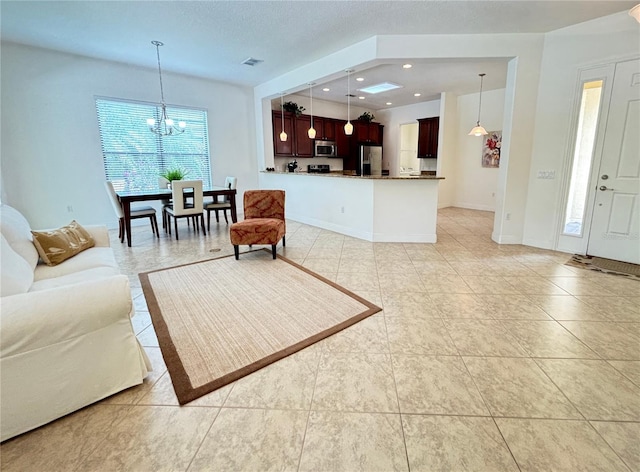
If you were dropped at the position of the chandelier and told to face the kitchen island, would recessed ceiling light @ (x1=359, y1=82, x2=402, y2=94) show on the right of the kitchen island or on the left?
left

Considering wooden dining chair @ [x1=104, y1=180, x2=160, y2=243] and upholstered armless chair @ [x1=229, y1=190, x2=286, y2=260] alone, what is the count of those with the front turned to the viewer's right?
1

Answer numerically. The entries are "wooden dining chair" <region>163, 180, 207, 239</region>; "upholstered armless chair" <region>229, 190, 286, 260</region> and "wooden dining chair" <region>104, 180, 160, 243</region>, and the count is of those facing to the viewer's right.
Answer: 1

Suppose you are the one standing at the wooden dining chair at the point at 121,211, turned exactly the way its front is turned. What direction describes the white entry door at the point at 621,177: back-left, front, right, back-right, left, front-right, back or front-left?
front-right

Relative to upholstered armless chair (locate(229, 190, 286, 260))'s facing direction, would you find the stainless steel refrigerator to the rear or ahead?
to the rear

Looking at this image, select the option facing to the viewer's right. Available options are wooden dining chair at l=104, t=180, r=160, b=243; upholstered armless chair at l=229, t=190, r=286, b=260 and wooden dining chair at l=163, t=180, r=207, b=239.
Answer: wooden dining chair at l=104, t=180, r=160, b=243

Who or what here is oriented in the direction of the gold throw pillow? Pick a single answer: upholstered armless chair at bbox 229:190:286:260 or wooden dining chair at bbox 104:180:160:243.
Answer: the upholstered armless chair

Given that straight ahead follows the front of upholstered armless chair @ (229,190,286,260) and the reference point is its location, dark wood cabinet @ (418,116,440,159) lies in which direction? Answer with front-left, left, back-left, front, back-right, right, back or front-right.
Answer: back

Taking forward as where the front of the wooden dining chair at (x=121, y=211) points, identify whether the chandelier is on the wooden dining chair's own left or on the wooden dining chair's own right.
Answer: on the wooden dining chair's own left

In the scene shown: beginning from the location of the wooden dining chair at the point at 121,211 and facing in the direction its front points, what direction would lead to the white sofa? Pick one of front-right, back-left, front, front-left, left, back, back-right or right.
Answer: right

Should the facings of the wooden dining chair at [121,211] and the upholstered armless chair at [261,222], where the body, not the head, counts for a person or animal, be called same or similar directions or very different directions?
very different directions

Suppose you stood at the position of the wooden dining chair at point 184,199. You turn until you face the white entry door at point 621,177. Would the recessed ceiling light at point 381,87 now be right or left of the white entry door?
left

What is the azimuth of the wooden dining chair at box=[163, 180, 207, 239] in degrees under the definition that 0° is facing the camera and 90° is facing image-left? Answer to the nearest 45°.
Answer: approximately 135°

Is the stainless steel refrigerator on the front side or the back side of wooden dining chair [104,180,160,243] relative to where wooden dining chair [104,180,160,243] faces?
on the front side

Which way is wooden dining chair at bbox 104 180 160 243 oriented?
to the viewer's right
